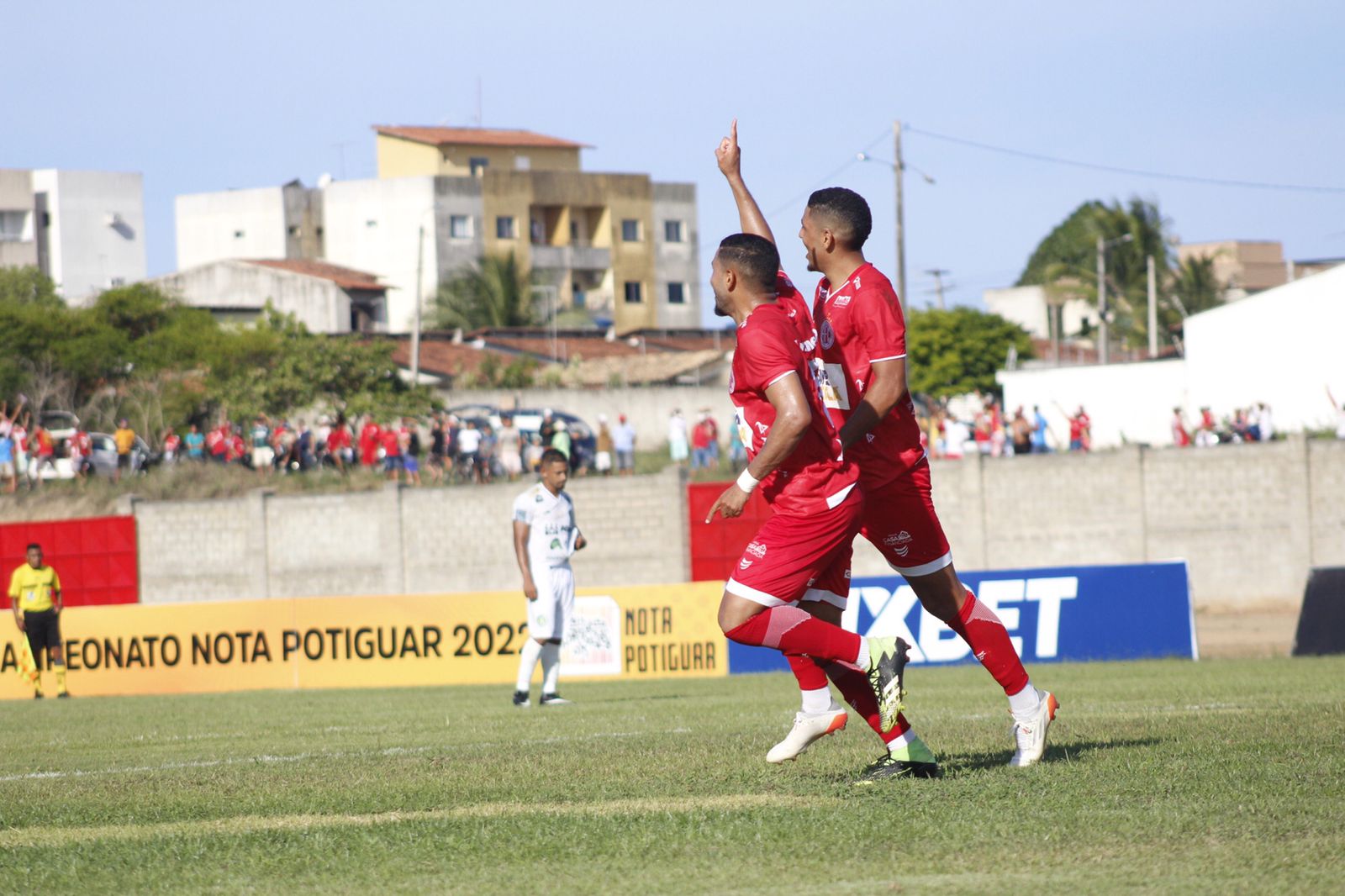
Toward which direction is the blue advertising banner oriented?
toward the camera

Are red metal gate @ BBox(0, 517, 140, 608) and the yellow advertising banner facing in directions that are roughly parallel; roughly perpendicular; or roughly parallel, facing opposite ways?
roughly parallel

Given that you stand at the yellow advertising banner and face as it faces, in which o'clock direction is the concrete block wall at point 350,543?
The concrete block wall is roughly at 6 o'clock from the yellow advertising banner.

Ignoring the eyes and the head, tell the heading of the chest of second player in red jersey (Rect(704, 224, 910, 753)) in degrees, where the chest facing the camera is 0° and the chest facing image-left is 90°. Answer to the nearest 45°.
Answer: approximately 90°

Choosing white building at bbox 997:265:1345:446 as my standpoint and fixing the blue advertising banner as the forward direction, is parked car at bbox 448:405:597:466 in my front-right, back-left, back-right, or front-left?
front-right

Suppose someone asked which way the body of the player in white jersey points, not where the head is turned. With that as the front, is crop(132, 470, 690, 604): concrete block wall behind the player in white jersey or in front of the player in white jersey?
behind

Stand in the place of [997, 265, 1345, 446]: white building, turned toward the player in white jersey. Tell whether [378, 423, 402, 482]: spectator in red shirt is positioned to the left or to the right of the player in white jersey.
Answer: right

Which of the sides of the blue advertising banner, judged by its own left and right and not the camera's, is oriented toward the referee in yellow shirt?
right

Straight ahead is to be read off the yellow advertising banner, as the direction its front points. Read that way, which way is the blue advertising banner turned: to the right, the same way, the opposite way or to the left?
the same way

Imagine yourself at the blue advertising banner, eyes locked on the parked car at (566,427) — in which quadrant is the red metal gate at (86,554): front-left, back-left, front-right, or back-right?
front-left

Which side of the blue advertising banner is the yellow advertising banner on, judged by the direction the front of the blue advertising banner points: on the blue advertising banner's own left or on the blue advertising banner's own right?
on the blue advertising banner's own right

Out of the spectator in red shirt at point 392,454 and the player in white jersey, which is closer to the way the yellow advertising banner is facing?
the player in white jersey

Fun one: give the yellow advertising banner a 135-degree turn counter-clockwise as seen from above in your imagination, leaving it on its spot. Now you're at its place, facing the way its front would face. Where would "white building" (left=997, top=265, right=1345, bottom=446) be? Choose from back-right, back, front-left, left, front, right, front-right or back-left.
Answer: front

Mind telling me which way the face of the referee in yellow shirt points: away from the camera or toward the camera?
toward the camera

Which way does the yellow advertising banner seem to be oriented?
toward the camera

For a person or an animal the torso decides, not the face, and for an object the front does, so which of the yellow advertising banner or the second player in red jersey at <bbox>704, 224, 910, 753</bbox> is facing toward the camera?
the yellow advertising banner

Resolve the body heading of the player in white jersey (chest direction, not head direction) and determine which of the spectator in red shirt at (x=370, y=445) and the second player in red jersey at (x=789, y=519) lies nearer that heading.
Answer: the second player in red jersey
